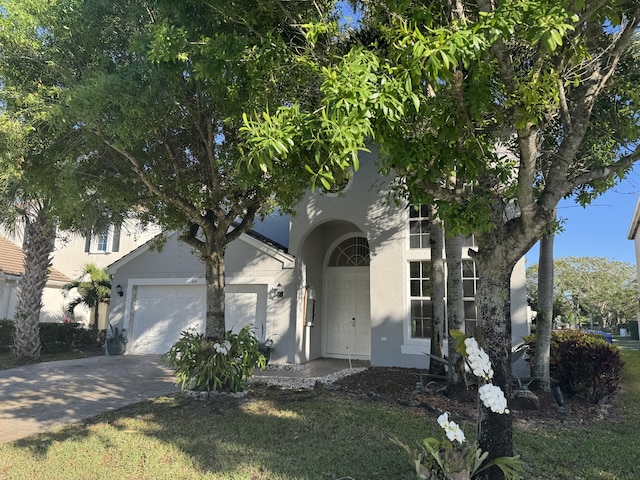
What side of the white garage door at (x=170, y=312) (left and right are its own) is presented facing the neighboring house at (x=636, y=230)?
left

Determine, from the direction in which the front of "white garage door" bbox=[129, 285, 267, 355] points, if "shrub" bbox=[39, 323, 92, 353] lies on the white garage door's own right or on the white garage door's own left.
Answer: on the white garage door's own right

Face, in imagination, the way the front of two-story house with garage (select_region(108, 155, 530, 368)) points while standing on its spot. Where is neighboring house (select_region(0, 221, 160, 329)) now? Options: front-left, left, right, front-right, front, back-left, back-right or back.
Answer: back-right

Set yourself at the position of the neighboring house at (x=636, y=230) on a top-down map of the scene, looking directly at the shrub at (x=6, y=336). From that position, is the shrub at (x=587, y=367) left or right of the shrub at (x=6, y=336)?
left

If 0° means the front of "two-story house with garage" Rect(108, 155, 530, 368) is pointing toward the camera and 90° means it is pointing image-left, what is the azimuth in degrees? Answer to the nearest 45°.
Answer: approximately 0°

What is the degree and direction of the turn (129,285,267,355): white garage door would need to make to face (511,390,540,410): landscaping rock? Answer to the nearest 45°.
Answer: approximately 45° to its left

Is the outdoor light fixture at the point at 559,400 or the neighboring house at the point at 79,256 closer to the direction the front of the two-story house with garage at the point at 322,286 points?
the outdoor light fixture

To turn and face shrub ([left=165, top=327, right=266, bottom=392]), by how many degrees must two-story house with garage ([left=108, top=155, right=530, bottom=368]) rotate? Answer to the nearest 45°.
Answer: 0° — it already faces it
